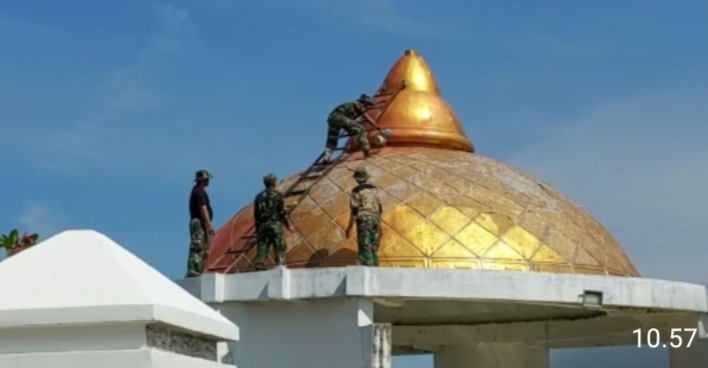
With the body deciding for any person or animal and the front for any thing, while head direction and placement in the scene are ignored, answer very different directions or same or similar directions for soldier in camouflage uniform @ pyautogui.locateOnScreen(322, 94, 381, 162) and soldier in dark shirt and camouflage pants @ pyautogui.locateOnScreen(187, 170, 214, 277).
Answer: same or similar directions

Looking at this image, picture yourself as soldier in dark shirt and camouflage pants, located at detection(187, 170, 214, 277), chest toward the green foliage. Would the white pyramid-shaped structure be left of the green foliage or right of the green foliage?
left

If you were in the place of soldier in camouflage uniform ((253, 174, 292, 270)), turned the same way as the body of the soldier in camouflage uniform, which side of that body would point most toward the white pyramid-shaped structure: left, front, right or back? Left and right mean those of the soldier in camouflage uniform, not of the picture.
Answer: back

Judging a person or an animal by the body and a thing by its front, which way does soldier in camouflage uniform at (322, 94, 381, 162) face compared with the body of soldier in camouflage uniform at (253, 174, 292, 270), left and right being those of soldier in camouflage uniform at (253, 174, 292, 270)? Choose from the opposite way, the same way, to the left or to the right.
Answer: to the right

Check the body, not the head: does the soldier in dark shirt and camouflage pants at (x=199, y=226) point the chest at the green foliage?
no

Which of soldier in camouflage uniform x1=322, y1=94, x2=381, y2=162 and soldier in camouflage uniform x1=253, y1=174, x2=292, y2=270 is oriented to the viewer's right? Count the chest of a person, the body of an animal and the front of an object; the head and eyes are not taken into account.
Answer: soldier in camouflage uniform x1=322, y1=94, x2=381, y2=162

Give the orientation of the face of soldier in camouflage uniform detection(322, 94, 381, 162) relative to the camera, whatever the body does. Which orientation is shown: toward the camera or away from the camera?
away from the camera

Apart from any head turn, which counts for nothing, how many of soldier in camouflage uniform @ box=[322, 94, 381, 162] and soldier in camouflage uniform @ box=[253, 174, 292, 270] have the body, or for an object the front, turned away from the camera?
1

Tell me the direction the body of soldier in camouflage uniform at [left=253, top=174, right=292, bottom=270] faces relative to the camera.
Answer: away from the camera

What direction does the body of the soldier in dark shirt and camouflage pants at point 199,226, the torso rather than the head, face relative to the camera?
to the viewer's right

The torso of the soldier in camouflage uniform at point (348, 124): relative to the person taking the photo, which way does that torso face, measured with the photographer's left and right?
facing to the right of the viewer

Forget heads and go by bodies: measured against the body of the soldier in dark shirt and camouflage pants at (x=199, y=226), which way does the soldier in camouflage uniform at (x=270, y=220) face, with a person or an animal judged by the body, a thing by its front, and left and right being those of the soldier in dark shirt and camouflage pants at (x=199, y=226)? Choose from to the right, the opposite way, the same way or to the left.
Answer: to the left

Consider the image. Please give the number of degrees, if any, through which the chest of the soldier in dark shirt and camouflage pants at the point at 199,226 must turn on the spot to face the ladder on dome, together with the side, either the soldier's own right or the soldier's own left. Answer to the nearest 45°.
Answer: approximately 45° to the soldier's own left
